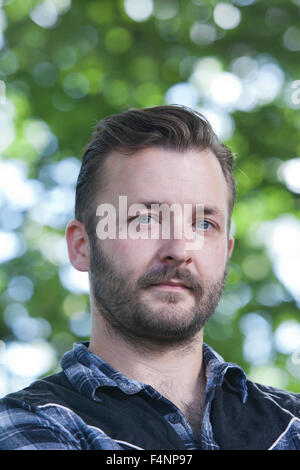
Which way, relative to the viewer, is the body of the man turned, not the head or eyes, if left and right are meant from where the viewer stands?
facing the viewer and to the right of the viewer
